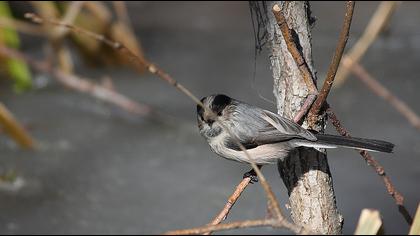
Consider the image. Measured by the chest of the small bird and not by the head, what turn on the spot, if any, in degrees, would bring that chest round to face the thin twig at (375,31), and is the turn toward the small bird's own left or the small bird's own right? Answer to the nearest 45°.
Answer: approximately 180°

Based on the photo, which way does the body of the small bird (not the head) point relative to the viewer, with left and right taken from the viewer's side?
facing to the left of the viewer
